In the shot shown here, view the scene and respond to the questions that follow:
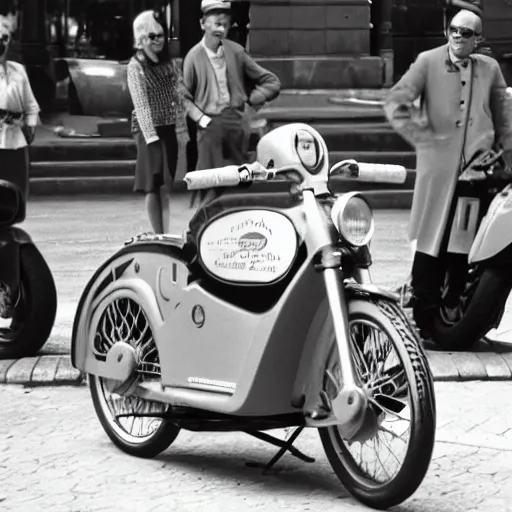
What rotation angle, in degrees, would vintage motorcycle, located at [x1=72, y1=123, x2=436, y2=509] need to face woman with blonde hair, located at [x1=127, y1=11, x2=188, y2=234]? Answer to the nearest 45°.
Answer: approximately 135° to its left

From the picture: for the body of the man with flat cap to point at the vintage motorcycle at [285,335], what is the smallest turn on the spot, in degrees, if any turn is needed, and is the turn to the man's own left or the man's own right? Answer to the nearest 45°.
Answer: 0° — they already face it

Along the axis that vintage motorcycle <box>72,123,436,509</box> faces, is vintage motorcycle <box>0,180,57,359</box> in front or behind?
behind

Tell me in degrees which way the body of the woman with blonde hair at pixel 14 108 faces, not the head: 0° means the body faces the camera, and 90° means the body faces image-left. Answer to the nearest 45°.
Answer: approximately 0°

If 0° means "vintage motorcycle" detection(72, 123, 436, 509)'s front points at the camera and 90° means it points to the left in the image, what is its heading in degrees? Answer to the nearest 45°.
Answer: approximately 315°
